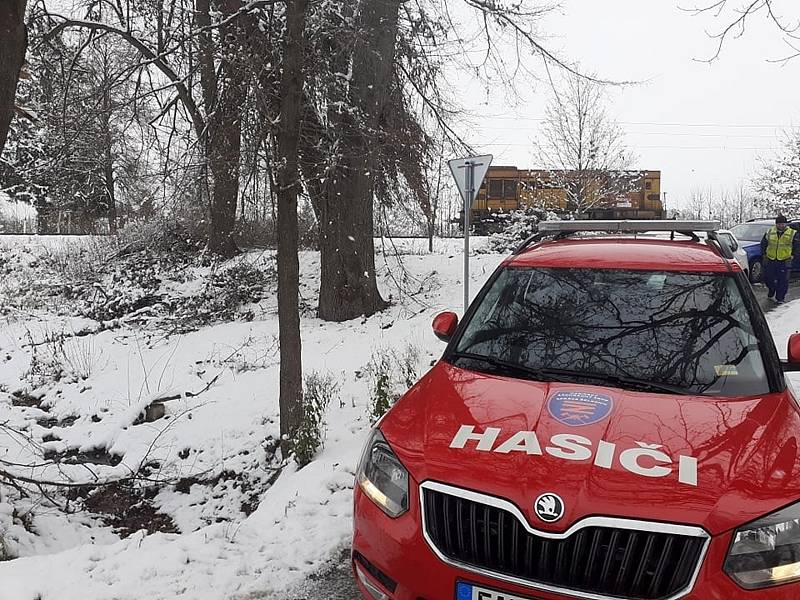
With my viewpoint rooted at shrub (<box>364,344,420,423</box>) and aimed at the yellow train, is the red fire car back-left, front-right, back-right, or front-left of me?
back-right

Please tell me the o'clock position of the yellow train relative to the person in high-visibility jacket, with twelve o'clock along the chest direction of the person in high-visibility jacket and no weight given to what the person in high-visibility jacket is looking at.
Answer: The yellow train is roughly at 5 o'clock from the person in high-visibility jacket.

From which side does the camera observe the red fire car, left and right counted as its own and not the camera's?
front

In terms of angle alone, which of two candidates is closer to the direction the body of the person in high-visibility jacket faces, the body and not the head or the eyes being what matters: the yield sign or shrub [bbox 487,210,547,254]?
the yield sign

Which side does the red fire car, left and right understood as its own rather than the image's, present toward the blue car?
back

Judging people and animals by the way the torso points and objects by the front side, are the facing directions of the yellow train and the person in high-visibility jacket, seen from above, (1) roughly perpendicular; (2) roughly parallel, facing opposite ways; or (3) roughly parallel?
roughly perpendicular

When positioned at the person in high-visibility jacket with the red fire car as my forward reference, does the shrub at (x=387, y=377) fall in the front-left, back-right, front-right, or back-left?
front-right

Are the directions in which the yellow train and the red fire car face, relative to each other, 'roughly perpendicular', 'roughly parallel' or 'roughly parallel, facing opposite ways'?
roughly perpendicular
